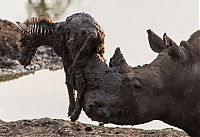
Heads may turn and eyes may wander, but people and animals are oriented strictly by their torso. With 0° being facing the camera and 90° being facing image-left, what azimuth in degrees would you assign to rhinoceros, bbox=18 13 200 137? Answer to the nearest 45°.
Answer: approximately 90°

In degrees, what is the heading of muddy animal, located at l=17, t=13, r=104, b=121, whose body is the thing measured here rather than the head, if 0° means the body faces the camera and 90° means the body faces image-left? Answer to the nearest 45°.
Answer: approximately 90°
